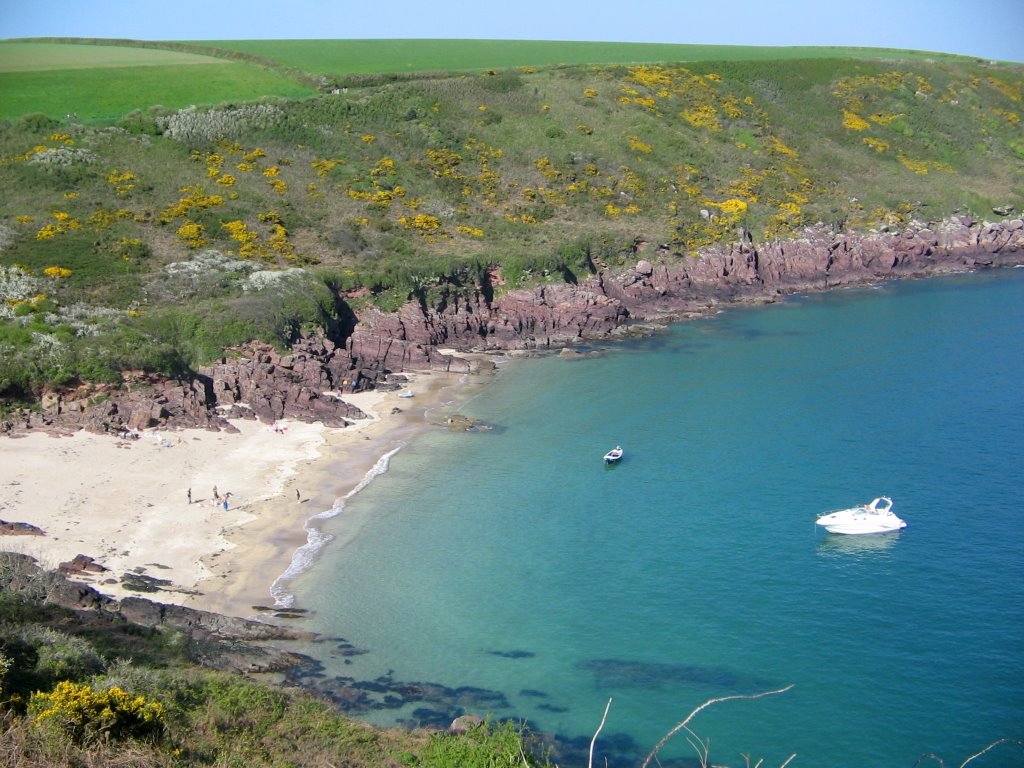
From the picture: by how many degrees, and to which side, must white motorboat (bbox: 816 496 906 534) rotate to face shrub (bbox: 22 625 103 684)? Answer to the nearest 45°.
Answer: approximately 45° to its left

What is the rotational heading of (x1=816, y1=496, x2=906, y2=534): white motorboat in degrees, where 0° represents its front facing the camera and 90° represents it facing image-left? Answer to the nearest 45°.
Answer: approximately 90°

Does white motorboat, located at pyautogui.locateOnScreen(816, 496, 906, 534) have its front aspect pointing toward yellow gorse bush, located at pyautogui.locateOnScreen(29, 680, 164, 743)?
no
